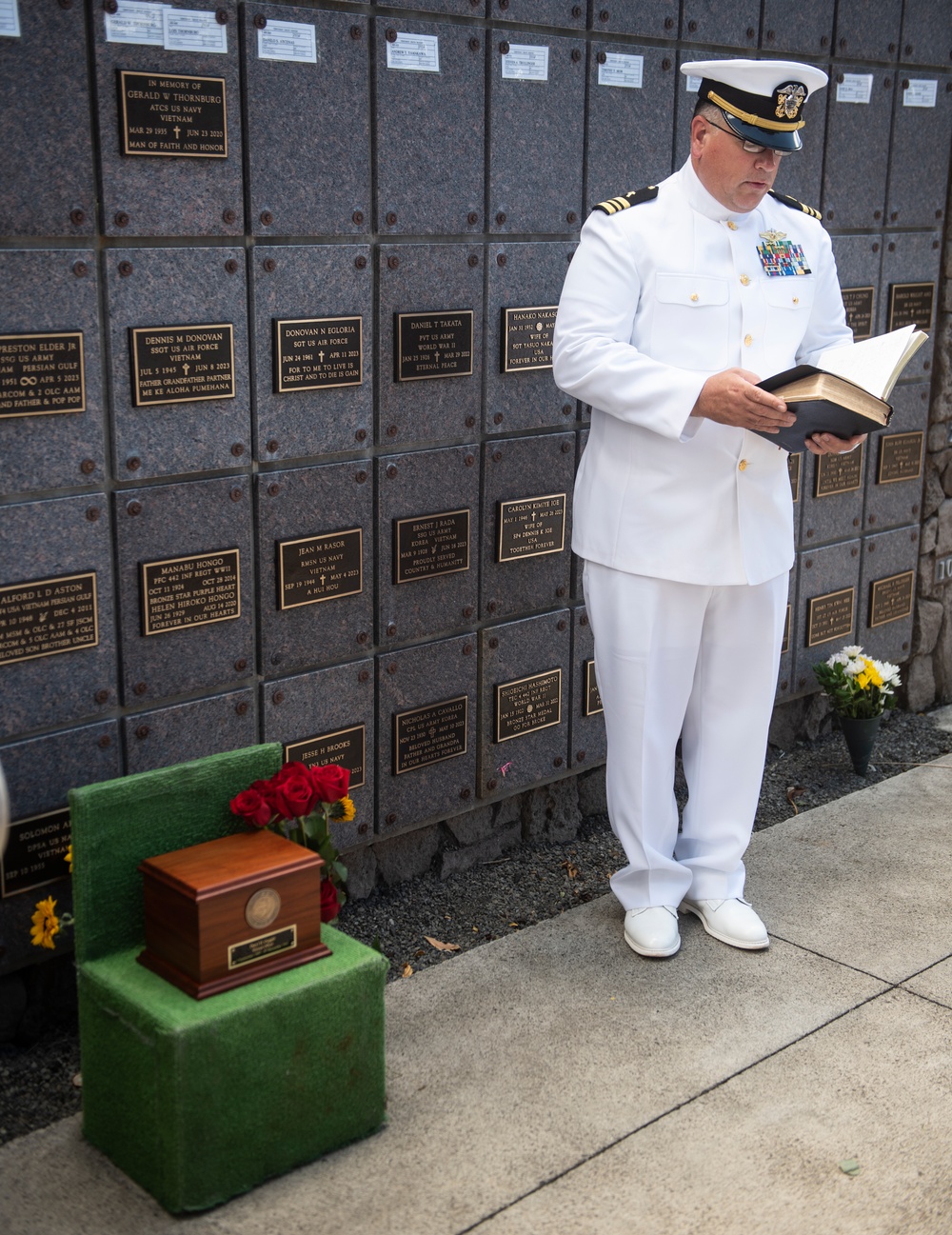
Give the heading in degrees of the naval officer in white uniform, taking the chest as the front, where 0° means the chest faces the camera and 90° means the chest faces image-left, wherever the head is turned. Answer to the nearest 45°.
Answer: approximately 315°

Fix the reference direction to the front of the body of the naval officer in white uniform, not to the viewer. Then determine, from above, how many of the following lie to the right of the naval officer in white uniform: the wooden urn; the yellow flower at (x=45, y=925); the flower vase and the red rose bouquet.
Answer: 3

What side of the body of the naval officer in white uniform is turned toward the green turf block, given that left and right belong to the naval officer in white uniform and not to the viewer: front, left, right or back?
right

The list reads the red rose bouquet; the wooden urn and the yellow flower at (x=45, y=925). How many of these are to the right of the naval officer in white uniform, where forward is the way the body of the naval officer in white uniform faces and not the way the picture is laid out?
3

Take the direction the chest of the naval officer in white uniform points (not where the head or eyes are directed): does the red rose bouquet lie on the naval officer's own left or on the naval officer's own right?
on the naval officer's own right

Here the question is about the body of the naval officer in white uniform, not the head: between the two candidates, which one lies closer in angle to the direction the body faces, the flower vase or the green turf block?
the green turf block

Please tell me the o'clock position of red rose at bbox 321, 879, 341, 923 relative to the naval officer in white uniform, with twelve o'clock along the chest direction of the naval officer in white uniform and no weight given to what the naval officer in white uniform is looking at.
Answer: The red rose is roughly at 3 o'clock from the naval officer in white uniform.

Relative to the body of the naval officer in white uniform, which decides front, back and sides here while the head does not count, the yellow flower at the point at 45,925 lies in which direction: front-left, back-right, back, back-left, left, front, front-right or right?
right
